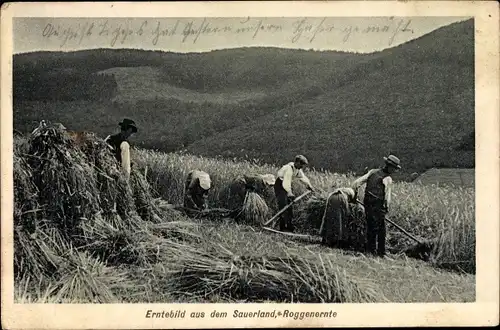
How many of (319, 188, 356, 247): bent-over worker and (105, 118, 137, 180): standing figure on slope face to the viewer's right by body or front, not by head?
2

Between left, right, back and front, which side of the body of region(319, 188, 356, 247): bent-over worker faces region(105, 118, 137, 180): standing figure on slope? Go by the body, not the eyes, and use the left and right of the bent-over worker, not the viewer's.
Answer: back

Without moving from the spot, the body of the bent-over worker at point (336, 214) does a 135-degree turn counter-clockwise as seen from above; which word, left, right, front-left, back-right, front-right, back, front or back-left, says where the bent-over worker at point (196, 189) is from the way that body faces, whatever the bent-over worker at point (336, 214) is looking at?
front-right

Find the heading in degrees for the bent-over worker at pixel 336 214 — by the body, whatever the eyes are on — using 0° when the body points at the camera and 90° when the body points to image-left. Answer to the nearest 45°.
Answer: approximately 270°

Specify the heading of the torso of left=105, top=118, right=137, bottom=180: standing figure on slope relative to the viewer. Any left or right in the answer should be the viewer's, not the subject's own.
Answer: facing to the right of the viewer

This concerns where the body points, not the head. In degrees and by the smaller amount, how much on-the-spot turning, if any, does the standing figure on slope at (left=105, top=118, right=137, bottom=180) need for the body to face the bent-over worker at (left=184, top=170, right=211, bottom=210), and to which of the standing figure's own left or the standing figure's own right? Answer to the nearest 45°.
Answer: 0° — they already face them
